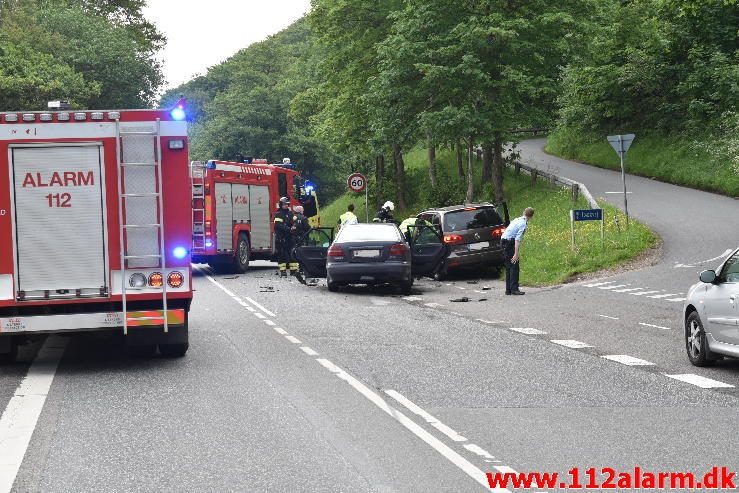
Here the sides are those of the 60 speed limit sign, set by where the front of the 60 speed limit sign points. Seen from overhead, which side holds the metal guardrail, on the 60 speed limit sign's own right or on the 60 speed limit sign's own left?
on the 60 speed limit sign's own left

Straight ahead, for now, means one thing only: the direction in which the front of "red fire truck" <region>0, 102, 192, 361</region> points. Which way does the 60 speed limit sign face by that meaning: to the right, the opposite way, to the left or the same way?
the opposite way

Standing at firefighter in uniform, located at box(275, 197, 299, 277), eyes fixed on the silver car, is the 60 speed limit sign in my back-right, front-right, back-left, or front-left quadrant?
back-left

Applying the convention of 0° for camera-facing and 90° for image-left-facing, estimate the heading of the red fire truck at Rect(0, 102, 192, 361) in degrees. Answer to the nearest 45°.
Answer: approximately 180°

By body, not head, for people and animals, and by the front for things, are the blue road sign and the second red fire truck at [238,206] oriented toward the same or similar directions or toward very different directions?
very different directions

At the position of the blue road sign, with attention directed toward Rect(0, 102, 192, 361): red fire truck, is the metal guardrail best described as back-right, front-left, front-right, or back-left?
back-right
